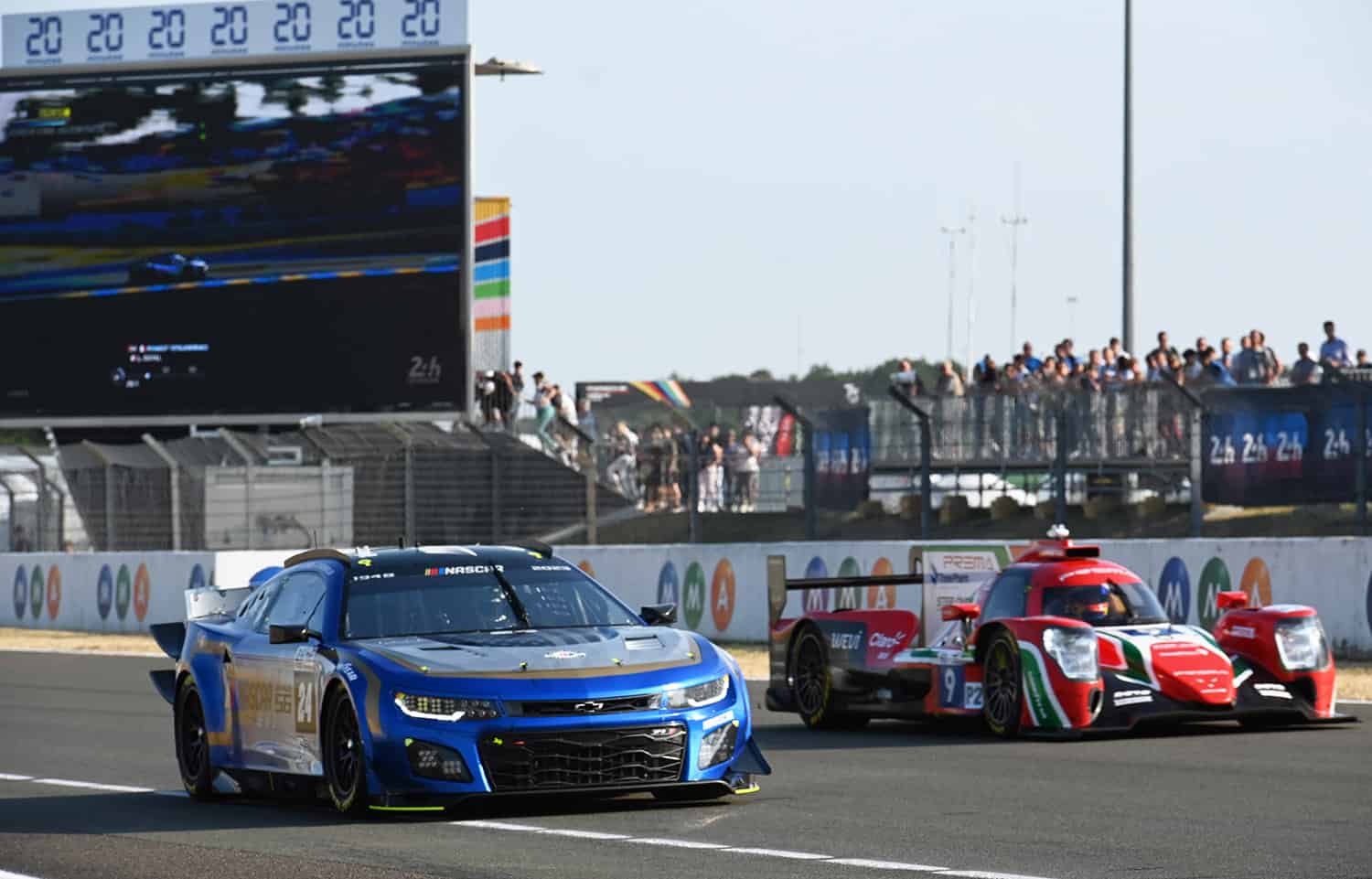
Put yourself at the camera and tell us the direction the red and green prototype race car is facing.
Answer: facing the viewer and to the right of the viewer

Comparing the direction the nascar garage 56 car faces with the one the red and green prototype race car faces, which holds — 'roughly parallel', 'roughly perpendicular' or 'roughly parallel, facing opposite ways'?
roughly parallel

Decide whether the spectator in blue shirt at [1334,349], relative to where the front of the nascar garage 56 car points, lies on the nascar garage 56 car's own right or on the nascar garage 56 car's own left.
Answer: on the nascar garage 56 car's own left

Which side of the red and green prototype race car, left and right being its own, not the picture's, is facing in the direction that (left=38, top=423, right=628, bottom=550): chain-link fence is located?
back

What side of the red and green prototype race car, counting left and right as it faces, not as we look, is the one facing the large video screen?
back

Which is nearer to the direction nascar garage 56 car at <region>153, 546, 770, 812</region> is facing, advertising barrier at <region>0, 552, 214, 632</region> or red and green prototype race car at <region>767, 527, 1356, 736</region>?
the red and green prototype race car

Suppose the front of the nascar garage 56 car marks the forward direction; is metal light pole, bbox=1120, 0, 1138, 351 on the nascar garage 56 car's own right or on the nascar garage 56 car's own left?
on the nascar garage 56 car's own left

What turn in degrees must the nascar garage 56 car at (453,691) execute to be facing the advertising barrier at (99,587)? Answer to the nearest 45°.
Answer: approximately 135° to its left

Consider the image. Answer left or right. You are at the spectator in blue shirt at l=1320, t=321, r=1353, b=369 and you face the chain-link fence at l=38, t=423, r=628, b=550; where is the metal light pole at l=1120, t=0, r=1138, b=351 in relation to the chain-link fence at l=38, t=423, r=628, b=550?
right

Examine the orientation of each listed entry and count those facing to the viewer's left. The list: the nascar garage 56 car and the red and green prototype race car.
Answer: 0

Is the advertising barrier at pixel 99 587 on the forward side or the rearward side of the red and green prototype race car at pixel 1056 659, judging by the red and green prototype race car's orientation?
on the rearward side
